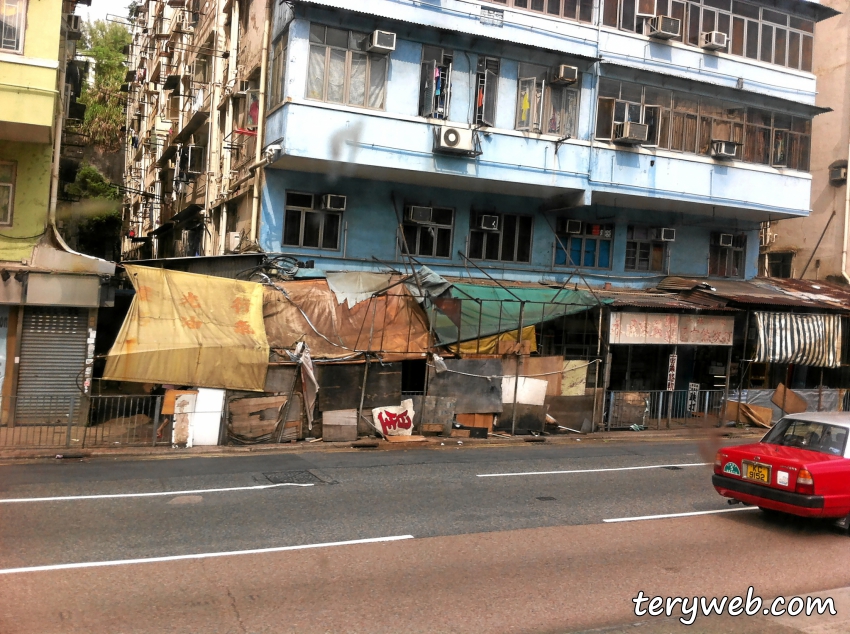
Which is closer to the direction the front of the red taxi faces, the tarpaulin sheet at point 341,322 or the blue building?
the blue building

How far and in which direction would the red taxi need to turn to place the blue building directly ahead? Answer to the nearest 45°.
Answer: approximately 90° to its left

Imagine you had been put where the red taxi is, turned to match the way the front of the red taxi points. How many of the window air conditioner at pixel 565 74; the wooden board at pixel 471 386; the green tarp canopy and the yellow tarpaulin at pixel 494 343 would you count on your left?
4

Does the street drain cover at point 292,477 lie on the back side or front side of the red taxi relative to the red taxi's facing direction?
on the back side

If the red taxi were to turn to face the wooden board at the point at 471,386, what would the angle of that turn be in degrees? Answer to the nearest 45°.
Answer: approximately 90° to its left

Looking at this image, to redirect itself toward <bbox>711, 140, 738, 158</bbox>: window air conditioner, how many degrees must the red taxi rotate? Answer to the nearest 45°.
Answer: approximately 45° to its left

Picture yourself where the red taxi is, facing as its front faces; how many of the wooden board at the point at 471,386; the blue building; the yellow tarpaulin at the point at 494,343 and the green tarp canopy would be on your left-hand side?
4

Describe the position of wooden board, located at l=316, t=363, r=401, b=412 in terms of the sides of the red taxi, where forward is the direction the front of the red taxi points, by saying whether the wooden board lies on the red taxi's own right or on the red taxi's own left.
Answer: on the red taxi's own left

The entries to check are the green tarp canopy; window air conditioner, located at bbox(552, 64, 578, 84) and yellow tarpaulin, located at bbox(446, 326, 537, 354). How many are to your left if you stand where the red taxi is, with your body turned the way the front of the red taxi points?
3

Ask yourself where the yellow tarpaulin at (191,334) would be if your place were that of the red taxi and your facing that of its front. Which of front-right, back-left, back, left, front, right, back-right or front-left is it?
back-left

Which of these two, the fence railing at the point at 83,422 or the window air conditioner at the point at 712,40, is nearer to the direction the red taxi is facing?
the window air conditioner

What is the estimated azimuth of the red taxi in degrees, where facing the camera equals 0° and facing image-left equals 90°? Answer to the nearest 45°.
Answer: approximately 225°

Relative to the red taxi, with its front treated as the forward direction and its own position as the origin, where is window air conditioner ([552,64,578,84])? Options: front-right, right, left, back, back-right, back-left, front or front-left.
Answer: left

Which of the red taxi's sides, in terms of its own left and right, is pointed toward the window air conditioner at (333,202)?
left

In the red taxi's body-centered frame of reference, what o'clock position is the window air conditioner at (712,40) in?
The window air conditioner is roughly at 10 o'clock from the red taxi.

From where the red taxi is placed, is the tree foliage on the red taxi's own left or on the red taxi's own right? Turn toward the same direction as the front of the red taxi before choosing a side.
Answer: on the red taxi's own left

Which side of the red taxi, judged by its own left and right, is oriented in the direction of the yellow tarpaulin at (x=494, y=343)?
left

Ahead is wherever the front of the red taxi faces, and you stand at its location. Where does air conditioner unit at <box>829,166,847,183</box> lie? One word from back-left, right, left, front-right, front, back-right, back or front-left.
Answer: front-left

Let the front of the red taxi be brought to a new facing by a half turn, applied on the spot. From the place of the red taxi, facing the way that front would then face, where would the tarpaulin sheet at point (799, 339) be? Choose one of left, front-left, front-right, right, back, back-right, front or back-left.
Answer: back-right
